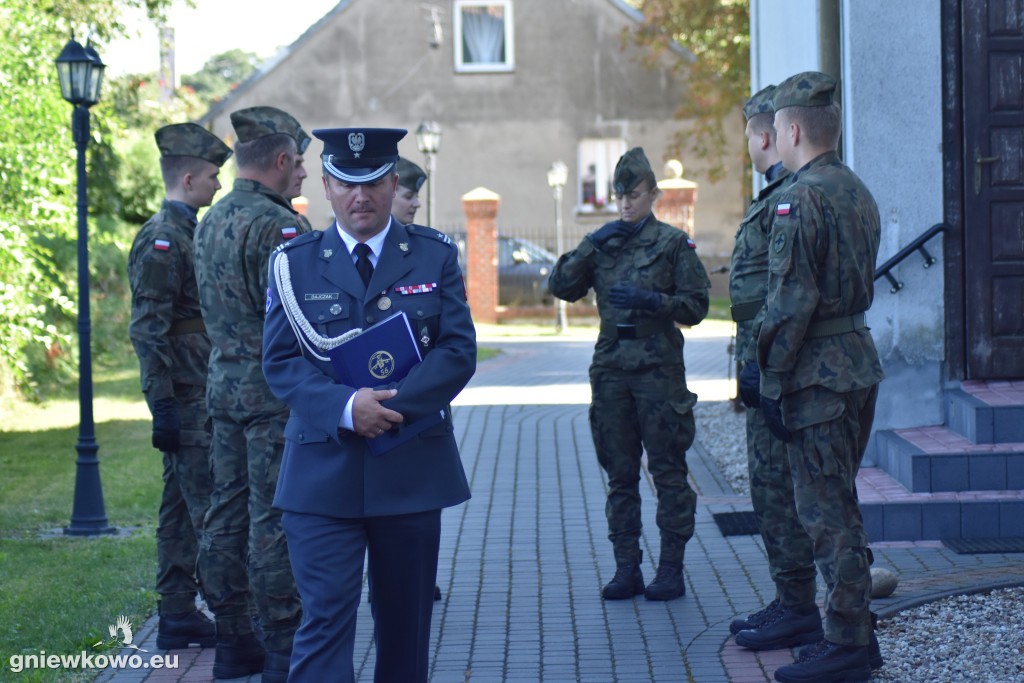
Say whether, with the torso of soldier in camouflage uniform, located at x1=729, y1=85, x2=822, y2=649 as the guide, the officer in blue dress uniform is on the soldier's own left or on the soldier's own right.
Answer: on the soldier's own left

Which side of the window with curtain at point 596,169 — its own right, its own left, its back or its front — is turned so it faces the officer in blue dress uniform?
front

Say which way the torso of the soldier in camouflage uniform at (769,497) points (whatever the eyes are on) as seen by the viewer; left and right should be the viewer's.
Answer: facing to the left of the viewer

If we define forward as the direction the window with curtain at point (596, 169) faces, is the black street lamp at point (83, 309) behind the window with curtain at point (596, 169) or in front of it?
in front

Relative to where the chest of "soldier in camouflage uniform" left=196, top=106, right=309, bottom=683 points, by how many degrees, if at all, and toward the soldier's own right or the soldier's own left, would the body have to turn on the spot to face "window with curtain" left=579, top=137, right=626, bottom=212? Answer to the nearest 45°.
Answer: approximately 45° to the soldier's own left

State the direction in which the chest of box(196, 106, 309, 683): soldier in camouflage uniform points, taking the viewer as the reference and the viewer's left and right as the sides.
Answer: facing away from the viewer and to the right of the viewer

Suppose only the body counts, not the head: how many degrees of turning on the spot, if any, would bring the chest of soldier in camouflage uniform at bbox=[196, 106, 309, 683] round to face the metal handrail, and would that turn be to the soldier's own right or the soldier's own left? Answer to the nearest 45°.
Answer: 0° — they already face it

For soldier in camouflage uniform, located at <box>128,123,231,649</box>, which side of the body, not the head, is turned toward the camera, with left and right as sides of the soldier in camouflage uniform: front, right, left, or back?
right

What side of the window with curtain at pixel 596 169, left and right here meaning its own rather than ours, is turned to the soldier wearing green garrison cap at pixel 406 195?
front

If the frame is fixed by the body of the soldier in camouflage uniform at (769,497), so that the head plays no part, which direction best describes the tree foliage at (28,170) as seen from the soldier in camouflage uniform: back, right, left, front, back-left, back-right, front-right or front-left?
front-right

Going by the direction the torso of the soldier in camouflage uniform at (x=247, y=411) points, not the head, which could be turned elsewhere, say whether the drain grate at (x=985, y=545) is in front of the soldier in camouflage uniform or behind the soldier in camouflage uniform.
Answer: in front

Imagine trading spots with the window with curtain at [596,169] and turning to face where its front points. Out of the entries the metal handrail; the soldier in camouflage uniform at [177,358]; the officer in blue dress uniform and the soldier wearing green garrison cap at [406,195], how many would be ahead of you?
4
